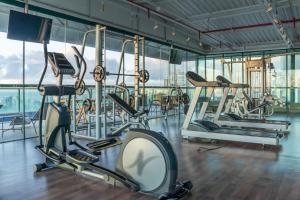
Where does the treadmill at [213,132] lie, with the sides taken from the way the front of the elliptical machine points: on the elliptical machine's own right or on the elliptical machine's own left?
on the elliptical machine's own right

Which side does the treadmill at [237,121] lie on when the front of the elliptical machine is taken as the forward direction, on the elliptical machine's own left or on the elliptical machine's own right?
on the elliptical machine's own right

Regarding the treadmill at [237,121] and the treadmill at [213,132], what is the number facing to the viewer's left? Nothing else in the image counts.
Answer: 2

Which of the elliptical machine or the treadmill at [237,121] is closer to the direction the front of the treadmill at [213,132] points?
the elliptical machine

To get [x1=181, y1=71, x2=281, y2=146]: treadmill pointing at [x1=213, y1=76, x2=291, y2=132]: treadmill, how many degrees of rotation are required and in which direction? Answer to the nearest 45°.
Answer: approximately 90° to its right

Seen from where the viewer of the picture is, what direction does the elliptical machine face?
facing away from the viewer and to the left of the viewer

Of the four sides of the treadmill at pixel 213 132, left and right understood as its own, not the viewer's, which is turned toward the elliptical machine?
left

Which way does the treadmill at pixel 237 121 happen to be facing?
to the viewer's left

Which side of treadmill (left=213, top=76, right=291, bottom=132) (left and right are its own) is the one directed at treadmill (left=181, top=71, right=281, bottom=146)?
left

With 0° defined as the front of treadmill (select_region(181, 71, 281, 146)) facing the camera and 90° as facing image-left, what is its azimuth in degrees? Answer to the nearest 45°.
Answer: approximately 90°
